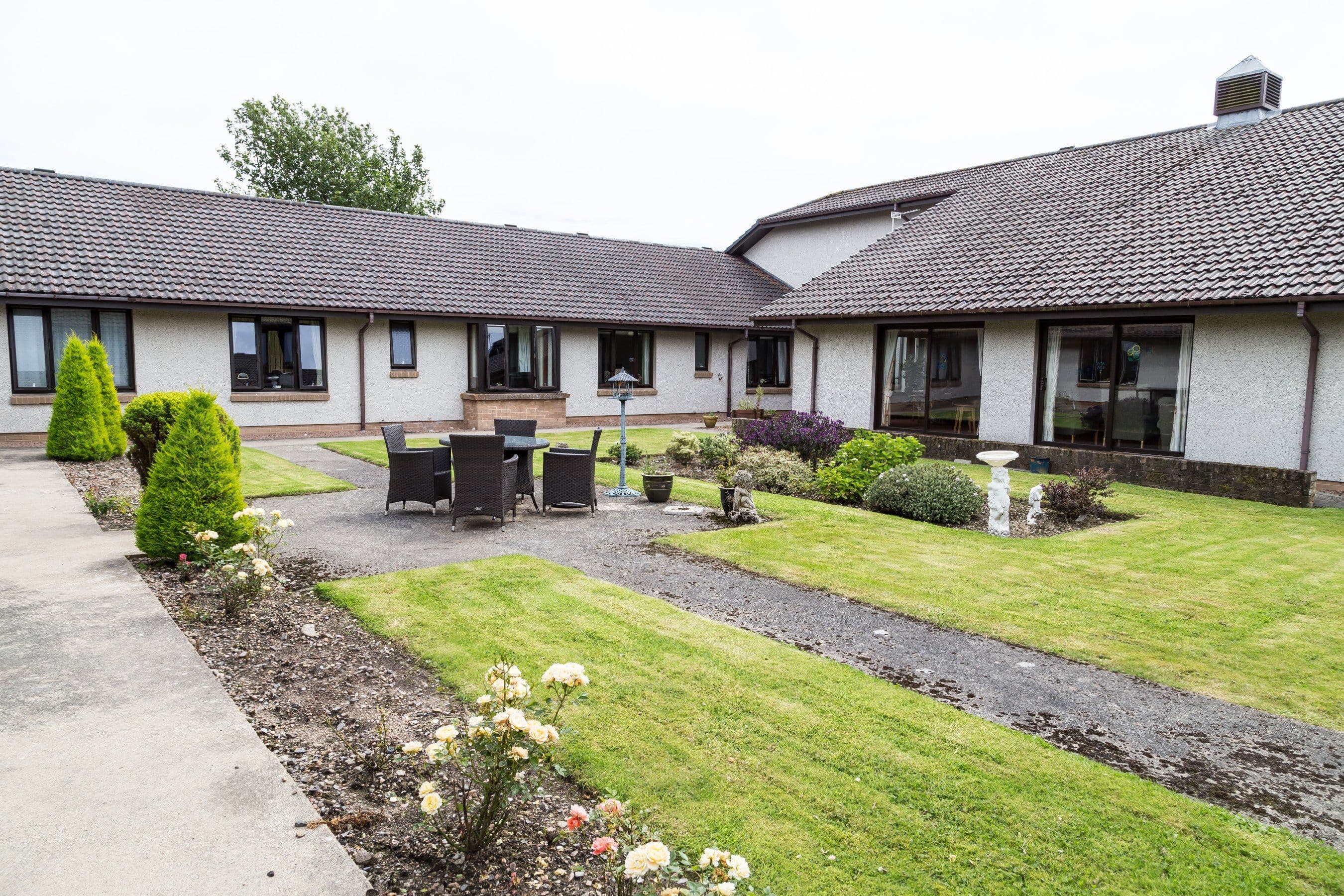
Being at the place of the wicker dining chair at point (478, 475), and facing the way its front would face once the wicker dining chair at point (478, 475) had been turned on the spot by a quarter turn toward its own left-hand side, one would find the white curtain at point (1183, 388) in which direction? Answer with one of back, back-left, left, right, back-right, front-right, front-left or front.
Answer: back

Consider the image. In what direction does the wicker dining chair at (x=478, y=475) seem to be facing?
away from the camera

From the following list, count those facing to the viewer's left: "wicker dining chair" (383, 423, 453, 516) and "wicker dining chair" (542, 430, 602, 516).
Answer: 1

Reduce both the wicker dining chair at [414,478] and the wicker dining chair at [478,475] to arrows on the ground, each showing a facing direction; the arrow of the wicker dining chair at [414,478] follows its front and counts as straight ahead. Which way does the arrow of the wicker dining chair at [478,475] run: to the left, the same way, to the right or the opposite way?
to the left

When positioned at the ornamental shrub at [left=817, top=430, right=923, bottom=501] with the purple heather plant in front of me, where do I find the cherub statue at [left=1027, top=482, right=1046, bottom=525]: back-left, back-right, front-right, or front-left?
back-right

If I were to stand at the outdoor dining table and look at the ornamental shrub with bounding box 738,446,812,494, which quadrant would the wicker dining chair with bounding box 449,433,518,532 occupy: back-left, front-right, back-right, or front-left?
back-right

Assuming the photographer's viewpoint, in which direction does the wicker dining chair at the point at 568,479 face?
facing to the left of the viewer

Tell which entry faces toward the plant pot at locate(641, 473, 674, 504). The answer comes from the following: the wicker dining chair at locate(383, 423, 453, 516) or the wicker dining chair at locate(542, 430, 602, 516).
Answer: the wicker dining chair at locate(383, 423, 453, 516)

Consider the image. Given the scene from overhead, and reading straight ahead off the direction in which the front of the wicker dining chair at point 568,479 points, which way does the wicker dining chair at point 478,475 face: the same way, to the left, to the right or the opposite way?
to the right

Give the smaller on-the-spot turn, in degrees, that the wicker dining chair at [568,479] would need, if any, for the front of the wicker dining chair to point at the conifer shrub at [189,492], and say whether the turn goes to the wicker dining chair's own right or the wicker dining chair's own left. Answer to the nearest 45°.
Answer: approximately 45° to the wicker dining chair's own left

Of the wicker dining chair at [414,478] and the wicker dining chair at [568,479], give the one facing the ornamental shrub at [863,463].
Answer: the wicker dining chair at [414,478]

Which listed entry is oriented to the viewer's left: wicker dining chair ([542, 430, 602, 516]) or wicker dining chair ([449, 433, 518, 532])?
wicker dining chair ([542, 430, 602, 516])

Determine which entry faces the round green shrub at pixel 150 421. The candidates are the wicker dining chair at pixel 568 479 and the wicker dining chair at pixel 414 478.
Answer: the wicker dining chair at pixel 568 479

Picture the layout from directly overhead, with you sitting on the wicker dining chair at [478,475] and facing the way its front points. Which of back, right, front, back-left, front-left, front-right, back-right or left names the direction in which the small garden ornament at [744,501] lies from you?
right

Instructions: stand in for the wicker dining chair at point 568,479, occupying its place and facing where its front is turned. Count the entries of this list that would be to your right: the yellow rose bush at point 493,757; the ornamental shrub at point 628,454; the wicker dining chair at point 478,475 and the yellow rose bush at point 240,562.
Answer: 1

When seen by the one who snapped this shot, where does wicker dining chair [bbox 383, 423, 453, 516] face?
facing to the right of the viewer

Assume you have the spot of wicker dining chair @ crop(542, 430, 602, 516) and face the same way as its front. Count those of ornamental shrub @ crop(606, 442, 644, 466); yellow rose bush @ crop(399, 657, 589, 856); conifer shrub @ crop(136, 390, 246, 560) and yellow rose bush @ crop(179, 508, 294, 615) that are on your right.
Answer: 1

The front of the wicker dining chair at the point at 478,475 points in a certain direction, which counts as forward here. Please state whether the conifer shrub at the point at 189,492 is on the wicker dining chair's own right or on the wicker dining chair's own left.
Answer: on the wicker dining chair's own left
